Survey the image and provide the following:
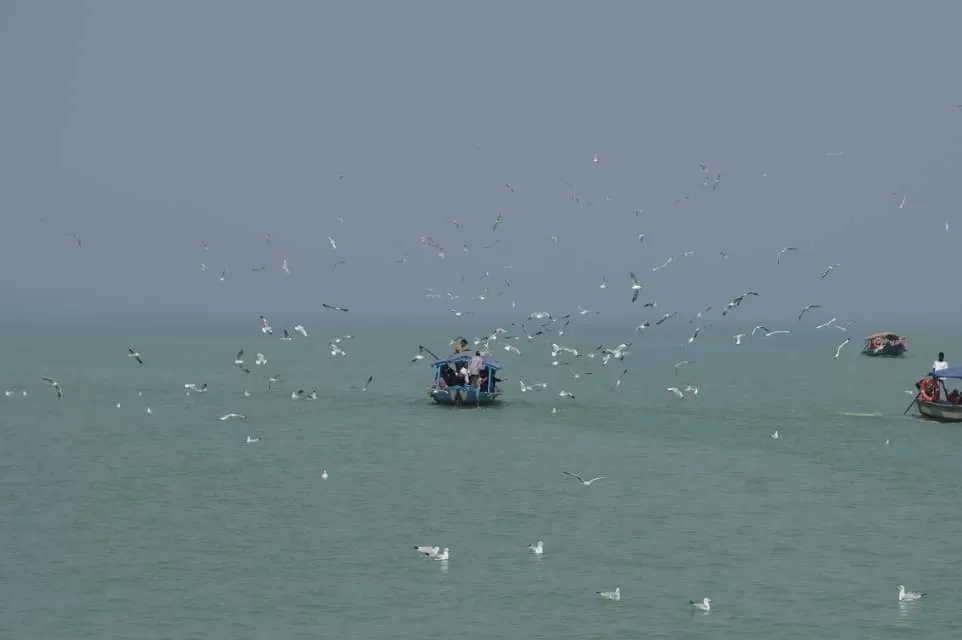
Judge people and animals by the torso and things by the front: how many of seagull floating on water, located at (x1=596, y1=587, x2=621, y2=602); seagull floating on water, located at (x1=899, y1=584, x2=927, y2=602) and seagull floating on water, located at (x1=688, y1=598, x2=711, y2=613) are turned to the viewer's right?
2

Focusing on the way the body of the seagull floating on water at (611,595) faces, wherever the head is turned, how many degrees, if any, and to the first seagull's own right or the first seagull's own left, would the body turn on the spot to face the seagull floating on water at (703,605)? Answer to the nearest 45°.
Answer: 0° — it already faces it

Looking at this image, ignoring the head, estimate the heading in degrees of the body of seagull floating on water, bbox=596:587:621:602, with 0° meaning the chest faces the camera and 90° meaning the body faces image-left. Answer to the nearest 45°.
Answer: approximately 270°

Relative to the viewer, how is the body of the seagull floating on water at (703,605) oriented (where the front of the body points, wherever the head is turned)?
to the viewer's right

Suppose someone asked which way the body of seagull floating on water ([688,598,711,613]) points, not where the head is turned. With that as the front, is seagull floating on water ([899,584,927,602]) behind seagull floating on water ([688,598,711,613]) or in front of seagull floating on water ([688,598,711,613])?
in front

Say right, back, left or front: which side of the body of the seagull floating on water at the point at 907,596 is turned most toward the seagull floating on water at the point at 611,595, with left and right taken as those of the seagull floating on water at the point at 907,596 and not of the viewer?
front

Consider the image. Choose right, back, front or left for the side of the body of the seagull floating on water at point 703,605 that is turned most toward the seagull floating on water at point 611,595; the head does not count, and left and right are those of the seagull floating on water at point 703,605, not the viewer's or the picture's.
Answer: back

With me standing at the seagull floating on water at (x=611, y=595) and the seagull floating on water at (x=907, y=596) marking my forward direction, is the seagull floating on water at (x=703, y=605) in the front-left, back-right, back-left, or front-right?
front-right

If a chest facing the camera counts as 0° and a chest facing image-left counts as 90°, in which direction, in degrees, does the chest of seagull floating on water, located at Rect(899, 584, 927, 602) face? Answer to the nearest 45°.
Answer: approximately 90°

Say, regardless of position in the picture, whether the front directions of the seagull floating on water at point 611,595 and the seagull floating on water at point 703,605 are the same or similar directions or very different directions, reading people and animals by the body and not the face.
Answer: same or similar directions

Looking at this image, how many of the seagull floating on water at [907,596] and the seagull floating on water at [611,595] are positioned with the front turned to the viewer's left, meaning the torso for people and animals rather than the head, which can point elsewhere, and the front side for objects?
1

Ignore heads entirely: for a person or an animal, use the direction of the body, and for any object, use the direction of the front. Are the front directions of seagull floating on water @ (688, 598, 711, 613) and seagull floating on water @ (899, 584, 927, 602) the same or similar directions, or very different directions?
very different directions
